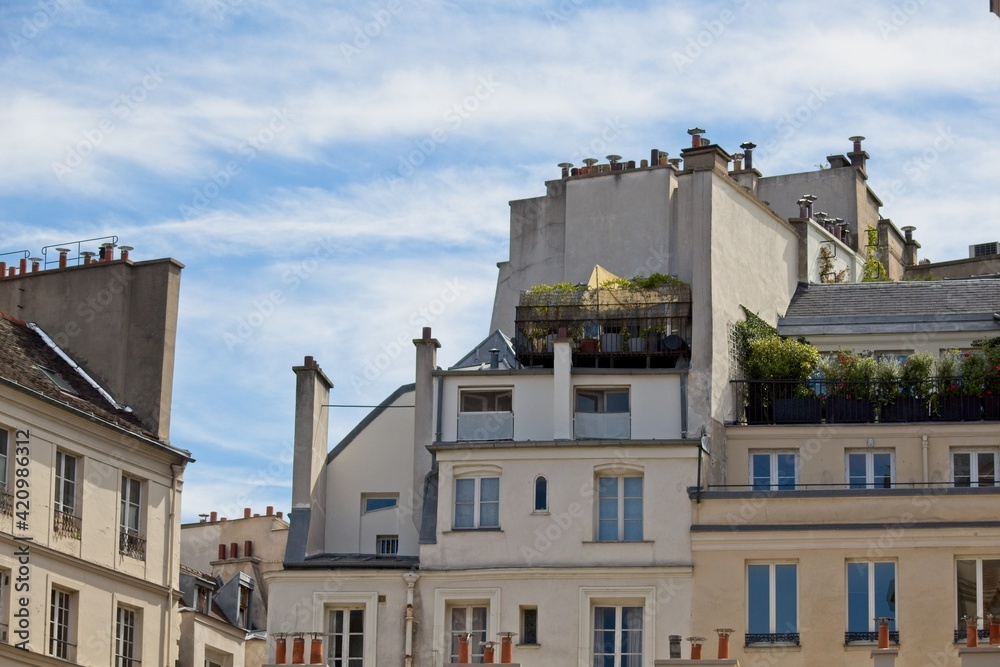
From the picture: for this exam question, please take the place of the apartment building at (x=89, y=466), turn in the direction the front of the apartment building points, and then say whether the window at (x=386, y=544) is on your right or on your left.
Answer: on your left

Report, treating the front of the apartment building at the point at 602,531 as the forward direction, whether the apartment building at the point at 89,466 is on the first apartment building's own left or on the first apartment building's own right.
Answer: on the first apartment building's own right

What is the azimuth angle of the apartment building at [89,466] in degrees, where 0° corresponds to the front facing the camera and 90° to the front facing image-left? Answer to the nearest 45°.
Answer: approximately 315°

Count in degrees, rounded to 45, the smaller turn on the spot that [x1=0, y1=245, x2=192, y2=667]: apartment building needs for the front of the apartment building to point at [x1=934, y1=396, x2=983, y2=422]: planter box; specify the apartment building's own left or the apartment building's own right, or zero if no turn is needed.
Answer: approximately 45° to the apartment building's own left

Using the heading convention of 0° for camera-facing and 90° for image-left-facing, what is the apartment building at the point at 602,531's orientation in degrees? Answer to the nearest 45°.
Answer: approximately 0°

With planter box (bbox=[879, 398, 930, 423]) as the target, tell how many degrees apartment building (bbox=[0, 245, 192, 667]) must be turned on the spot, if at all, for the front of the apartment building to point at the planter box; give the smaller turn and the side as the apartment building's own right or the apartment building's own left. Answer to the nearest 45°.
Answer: approximately 45° to the apartment building's own left
